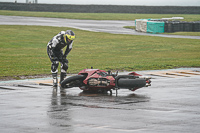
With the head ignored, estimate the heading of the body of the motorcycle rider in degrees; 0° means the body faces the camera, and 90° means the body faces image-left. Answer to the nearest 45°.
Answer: approximately 315°

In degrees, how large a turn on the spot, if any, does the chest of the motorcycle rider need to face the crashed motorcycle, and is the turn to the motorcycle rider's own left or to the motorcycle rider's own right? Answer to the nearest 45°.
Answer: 0° — they already face it
